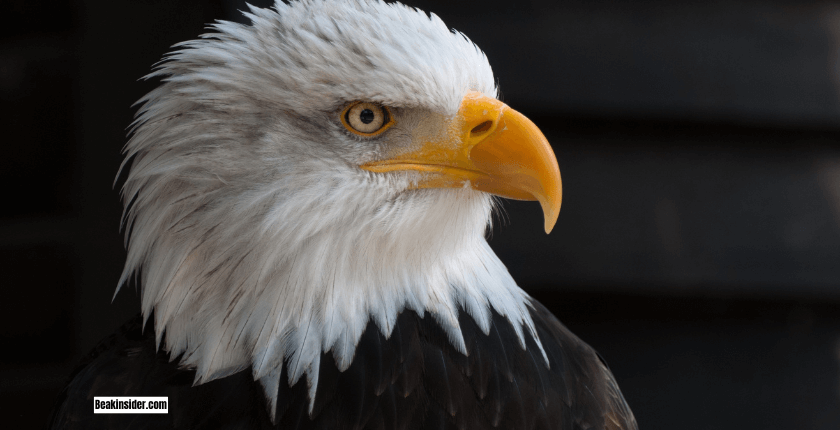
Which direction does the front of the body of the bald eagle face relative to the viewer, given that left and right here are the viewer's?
facing to the right of the viewer
